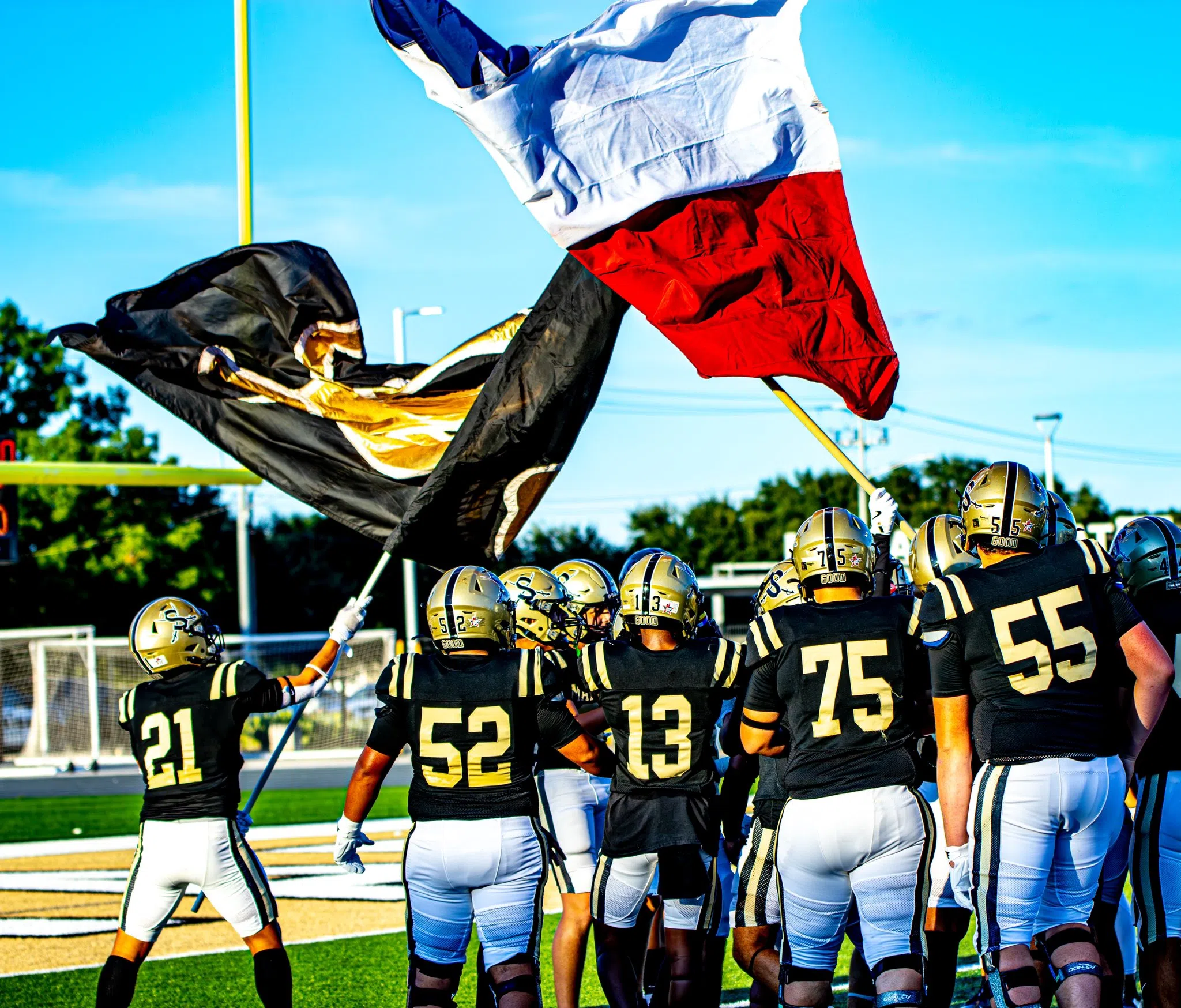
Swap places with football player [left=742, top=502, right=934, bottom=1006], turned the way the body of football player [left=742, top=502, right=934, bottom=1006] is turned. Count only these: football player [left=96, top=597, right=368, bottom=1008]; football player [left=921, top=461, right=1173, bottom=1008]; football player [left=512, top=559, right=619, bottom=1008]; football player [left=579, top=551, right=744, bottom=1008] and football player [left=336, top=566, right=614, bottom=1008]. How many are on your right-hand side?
1

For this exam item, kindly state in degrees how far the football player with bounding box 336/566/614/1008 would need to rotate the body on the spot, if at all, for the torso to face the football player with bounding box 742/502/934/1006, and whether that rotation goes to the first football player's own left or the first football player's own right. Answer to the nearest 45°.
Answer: approximately 90° to the first football player's own right

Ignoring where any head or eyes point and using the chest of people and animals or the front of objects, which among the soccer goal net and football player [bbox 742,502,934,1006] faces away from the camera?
the football player

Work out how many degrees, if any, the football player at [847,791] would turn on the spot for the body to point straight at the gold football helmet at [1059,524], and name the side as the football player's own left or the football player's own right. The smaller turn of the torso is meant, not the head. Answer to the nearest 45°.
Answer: approximately 45° to the football player's own right

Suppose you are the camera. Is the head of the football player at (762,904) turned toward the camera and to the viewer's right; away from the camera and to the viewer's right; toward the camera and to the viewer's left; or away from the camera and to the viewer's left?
away from the camera and to the viewer's left

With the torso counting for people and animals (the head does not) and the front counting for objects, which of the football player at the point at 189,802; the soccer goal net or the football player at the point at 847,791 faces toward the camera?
the soccer goal net

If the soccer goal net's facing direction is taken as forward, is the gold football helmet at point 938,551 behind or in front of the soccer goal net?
in front

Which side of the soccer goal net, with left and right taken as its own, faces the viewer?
front

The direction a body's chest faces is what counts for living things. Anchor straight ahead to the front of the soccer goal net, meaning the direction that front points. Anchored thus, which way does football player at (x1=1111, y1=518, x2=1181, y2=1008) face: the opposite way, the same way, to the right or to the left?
the opposite way

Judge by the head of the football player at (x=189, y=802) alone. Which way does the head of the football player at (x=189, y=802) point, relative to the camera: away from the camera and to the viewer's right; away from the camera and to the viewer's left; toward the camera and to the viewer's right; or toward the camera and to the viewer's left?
away from the camera and to the viewer's right

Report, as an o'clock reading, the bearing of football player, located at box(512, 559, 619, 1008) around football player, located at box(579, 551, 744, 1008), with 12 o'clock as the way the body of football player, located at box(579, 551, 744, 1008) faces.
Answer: football player, located at box(512, 559, 619, 1008) is roughly at 11 o'clock from football player, located at box(579, 551, 744, 1008).

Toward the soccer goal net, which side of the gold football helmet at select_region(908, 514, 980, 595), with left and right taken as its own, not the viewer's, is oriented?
left

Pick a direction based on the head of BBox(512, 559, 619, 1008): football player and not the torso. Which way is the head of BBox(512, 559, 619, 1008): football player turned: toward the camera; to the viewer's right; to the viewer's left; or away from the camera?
to the viewer's right

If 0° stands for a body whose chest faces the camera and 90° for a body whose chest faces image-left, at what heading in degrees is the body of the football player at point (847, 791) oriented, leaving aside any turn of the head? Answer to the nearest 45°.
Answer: approximately 180°

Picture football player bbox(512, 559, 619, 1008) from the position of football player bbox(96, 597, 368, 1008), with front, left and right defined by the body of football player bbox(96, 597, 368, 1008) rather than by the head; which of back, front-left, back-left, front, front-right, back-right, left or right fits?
front-right

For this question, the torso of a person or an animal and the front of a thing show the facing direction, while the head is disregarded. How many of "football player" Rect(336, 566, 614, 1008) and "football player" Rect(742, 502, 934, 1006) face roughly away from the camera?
2

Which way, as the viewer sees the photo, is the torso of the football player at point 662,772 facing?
away from the camera

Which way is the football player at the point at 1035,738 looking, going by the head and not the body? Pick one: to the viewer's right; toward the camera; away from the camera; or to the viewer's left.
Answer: away from the camera
